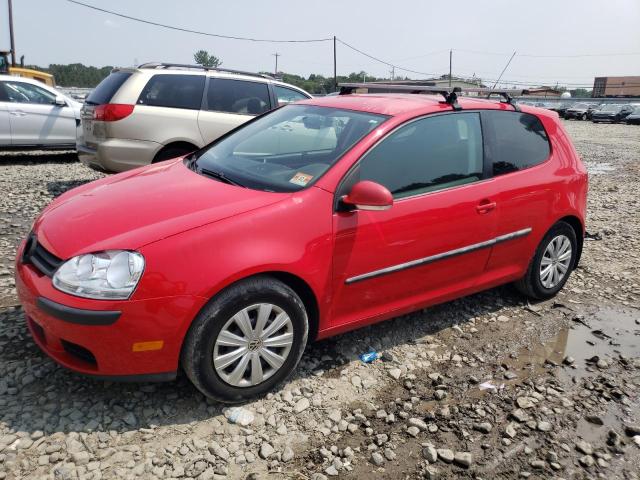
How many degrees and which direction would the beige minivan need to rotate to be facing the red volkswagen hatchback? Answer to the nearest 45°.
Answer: approximately 135° to its right

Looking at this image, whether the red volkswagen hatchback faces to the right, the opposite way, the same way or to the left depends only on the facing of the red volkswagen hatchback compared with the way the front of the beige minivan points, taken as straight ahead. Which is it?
the opposite way

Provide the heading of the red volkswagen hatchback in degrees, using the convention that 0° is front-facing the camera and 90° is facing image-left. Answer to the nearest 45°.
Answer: approximately 45°

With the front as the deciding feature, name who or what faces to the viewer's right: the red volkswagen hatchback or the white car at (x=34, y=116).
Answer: the white car

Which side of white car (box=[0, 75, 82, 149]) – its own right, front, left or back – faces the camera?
right

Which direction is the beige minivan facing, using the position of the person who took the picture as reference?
facing away from the viewer and to the right of the viewer

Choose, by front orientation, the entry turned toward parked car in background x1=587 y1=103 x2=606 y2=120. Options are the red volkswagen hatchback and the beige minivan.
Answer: the beige minivan

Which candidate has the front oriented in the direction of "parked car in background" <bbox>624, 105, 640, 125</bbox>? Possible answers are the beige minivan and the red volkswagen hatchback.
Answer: the beige minivan

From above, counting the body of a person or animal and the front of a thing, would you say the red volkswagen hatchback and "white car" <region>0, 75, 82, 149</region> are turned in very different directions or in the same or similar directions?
very different directions

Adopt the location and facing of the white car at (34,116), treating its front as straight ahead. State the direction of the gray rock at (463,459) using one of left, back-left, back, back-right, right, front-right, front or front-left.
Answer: right

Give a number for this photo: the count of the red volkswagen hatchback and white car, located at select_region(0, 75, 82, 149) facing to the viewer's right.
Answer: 1

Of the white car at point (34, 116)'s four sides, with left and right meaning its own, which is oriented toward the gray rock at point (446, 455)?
right

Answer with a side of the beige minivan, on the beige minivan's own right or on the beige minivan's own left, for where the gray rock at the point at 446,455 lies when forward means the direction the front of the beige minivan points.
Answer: on the beige minivan's own right
